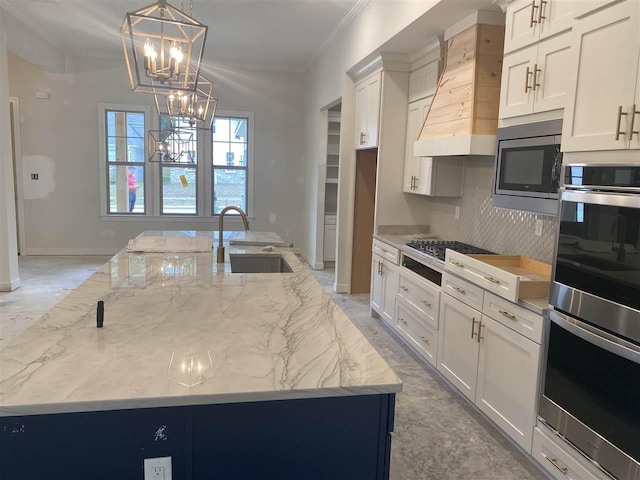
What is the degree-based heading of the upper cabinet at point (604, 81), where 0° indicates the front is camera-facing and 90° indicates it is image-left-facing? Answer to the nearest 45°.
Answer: approximately 45°

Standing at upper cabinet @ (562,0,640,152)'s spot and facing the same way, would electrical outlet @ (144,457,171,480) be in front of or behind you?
in front

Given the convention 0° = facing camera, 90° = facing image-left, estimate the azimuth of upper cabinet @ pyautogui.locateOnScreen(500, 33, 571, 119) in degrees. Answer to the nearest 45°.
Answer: approximately 45°

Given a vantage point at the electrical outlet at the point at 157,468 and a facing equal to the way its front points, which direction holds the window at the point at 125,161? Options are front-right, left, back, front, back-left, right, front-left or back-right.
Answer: back

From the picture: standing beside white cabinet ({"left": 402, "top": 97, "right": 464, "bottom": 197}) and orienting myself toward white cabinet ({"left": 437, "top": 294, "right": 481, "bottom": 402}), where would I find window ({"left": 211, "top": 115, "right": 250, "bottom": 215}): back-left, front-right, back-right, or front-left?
back-right

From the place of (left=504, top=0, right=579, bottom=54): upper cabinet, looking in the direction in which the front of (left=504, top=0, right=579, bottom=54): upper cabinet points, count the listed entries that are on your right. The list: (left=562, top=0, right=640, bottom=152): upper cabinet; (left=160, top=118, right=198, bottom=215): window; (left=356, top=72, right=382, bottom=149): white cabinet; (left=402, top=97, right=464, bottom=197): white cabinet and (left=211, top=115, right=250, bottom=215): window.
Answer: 4

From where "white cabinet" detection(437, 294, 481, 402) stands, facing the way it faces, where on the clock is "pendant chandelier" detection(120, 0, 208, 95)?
The pendant chandelier is roughly at 12 o'clock from the white cabinet.
